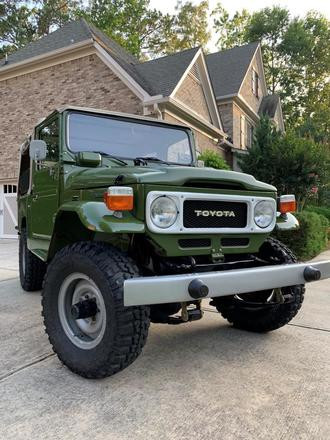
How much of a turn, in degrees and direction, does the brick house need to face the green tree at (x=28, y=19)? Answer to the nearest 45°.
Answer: approximately 180°

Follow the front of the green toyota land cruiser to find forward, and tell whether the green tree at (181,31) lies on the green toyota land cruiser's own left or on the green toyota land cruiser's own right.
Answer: on the green toyota land cruiser's own left

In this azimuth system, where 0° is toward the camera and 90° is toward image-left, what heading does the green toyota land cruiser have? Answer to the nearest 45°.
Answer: approximately 315°

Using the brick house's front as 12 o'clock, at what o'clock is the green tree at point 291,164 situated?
The green tree is roughly at 11 o'clock from the brick house.

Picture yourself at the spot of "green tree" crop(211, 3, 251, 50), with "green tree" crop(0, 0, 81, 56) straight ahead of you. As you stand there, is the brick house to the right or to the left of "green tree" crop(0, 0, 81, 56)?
left

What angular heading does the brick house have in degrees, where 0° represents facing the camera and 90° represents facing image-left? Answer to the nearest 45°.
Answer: approximately 315°

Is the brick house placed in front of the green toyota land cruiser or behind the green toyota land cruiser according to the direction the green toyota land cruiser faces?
behind

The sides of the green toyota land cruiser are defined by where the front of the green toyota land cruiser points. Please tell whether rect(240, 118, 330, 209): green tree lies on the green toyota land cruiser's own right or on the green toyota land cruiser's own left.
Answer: on the green toyota land cruiser's own left

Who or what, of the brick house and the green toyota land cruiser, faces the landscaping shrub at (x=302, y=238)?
the brick house

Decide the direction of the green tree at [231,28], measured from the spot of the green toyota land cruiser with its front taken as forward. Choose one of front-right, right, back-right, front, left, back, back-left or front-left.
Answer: back-left

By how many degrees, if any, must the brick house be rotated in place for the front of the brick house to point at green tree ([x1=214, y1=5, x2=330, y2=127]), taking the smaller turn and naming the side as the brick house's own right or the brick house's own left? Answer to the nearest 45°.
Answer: approximately 90° to the brick house's own left

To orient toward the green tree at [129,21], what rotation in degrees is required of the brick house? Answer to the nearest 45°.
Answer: approximately 135° to its left
